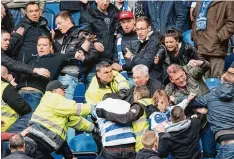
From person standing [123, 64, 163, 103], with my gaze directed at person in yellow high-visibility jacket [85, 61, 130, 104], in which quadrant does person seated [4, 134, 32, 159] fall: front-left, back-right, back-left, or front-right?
front-left

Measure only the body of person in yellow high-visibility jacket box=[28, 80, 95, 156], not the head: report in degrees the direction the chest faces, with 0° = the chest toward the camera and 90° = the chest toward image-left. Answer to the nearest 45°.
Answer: approximately 225°

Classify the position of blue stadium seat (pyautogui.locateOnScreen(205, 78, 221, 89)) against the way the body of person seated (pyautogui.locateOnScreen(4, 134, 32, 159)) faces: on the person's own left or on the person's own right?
on the person's own right

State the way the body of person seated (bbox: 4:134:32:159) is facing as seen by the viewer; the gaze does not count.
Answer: away from the camera

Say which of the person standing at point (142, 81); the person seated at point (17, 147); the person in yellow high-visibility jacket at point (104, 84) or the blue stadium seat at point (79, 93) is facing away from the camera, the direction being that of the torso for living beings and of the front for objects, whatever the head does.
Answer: the person seated at point (17, 147)

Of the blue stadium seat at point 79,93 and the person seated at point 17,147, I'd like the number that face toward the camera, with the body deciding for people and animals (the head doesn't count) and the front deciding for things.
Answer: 1

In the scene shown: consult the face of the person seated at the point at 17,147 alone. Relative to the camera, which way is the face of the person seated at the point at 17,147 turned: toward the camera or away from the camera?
away from the camera

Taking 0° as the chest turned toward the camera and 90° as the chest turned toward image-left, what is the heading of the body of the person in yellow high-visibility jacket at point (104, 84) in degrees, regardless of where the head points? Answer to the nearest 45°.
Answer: approximately 315°

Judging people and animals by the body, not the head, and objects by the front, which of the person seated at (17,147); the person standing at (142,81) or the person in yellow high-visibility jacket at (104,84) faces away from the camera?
the person seated at (17,147)

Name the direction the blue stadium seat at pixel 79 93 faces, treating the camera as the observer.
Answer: facing the viewer
